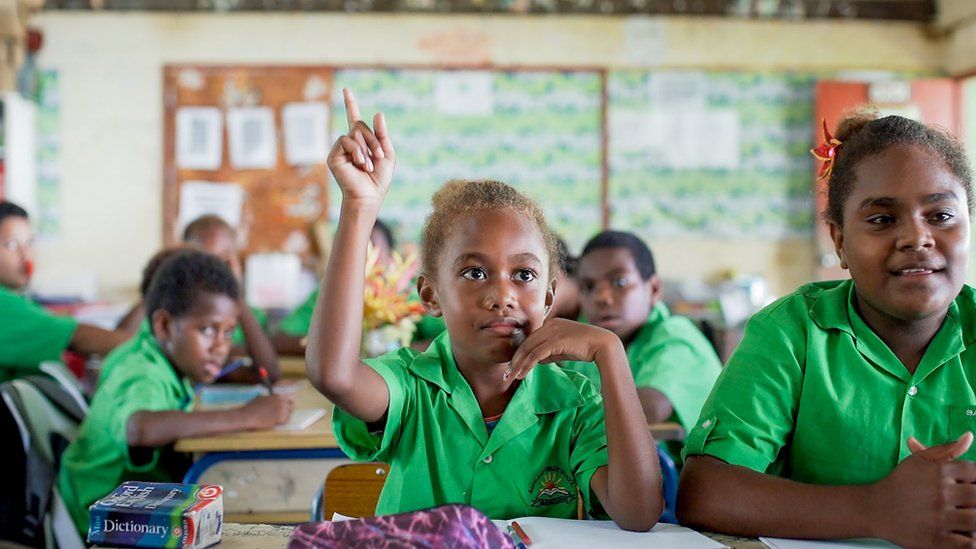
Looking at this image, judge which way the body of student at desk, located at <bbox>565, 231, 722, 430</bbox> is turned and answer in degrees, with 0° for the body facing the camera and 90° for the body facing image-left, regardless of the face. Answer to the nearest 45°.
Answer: approximately 45°

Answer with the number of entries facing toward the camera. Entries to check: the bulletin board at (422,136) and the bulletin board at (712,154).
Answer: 2

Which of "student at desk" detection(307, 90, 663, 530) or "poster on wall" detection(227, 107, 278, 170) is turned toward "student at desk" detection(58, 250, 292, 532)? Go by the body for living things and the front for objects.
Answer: the poster on wall

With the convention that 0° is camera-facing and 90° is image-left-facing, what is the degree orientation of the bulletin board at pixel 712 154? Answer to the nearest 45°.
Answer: approximately 0°

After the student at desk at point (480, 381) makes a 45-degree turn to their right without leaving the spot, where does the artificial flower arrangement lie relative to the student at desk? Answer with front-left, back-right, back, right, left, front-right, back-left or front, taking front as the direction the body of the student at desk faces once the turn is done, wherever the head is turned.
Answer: back-right

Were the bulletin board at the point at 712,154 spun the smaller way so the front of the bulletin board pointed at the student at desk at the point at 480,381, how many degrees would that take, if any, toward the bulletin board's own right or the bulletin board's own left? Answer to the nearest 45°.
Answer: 0° — it already faces them

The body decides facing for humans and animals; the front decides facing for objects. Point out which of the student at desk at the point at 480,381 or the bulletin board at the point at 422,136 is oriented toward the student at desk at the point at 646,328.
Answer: the bulletin board
